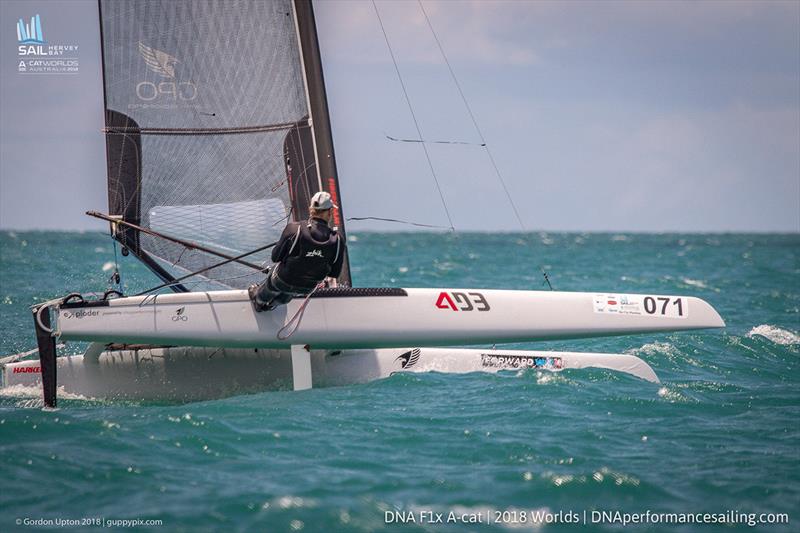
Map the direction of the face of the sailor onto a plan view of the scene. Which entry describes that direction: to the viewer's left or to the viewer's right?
to the viewer's right

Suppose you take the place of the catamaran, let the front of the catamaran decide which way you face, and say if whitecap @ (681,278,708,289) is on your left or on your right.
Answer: on your left

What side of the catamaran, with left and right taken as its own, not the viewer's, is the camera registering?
right

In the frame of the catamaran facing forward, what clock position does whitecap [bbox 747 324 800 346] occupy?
The whitecap is roughly at 11 o'clock from the catamaran.
